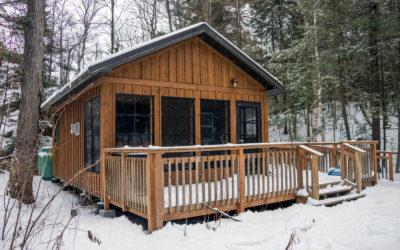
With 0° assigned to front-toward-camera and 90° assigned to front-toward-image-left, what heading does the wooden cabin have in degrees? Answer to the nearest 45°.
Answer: approximately 315°

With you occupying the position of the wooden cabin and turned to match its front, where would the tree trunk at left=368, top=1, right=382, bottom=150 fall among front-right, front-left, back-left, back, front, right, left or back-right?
left

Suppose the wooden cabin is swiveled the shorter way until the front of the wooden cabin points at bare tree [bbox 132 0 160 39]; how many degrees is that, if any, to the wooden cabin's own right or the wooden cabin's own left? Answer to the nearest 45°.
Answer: approximately 135° to the wooden cabin's own left

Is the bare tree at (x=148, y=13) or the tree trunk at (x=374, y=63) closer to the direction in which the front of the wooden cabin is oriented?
the tree trunk
